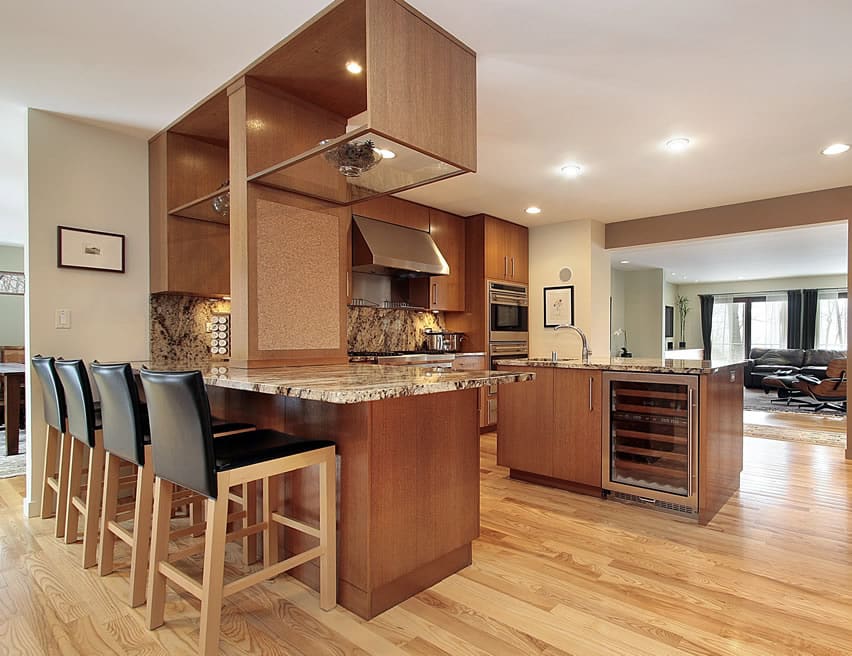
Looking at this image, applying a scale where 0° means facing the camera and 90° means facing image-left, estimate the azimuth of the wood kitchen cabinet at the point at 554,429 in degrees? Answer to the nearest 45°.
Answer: approximately 45°

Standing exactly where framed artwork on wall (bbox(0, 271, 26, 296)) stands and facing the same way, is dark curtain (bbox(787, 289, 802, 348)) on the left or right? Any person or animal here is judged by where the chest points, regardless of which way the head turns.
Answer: on its left

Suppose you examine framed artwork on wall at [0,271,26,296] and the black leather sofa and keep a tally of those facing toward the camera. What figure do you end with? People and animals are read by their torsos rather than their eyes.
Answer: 2

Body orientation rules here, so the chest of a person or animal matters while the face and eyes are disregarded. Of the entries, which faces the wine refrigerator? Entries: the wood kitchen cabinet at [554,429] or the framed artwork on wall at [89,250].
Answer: the framed artwork on wall

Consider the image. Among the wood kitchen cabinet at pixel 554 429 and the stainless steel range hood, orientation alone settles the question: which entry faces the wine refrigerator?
the stainless steel range hood

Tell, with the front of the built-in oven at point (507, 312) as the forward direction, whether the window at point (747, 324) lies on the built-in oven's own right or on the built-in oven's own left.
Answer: on the built-in oven's own left

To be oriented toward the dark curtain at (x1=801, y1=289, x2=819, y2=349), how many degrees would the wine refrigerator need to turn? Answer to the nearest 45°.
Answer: approximately 135° to its right

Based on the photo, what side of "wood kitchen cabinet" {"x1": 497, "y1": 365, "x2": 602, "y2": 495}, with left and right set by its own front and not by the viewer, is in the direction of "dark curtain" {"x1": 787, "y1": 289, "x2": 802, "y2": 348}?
back
